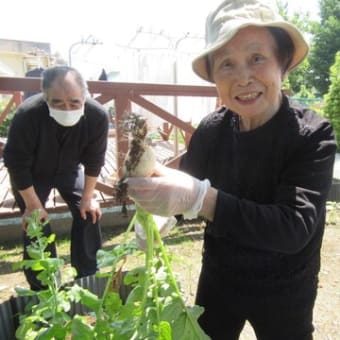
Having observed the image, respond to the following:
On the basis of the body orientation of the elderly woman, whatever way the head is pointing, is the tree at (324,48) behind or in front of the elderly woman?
behind

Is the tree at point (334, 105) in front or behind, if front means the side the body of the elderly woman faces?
behind

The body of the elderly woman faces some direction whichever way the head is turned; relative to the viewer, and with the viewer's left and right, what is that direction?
facing the viewer and to the left of the viewer
